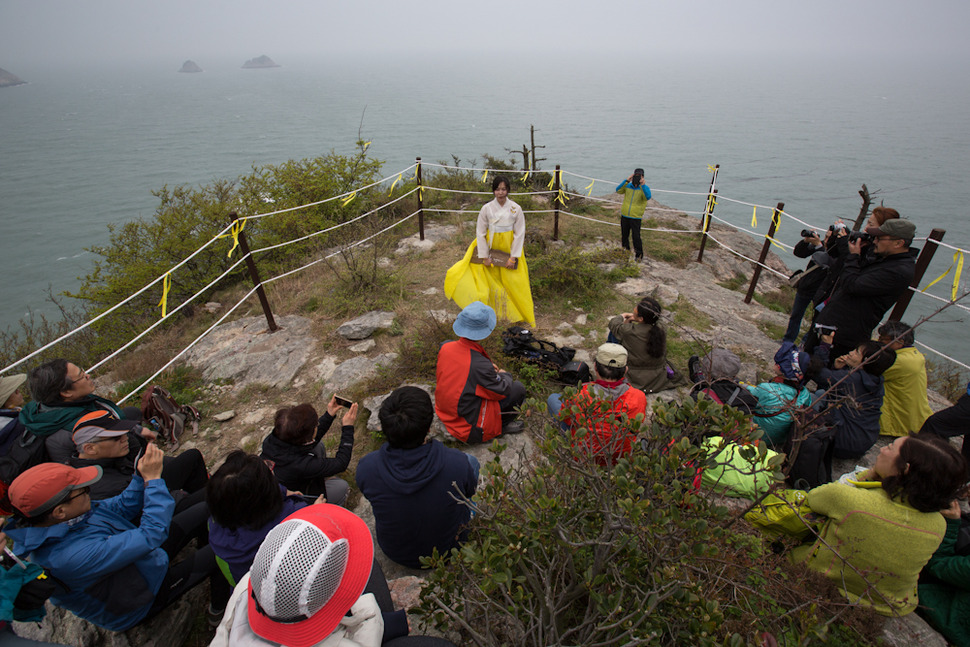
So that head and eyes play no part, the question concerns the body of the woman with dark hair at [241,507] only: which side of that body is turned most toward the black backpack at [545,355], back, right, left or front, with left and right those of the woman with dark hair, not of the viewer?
front

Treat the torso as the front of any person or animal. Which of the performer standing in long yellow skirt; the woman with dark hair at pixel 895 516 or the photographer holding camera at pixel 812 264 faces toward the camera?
the performer standing in long yellow skirt

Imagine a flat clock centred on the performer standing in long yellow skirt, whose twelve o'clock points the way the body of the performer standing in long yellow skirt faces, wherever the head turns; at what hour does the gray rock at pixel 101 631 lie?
The gray rock is roughly at 1 o'clock from the performer standing in long yellow skirt.

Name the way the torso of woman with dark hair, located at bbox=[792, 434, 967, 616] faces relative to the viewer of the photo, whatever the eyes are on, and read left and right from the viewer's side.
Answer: facing away from the viewer and to the left of the viewer

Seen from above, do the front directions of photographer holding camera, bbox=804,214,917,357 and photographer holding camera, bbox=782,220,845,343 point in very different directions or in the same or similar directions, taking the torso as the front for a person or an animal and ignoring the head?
same or similar directions

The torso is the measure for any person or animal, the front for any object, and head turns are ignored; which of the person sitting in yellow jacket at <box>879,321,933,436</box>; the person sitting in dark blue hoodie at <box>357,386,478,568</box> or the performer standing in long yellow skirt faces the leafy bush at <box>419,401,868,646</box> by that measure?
the performer standing in long yellow skirt

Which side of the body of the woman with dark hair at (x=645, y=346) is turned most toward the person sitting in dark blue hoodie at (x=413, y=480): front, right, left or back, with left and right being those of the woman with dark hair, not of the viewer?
left

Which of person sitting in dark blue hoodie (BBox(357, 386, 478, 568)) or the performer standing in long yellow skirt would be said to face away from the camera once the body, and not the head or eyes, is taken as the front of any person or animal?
the person sitting in dark blue hoodie

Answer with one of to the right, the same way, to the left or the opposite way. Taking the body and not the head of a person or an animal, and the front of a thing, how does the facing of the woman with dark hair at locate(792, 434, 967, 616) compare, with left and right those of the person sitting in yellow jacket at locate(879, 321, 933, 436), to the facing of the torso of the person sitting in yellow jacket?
the same way

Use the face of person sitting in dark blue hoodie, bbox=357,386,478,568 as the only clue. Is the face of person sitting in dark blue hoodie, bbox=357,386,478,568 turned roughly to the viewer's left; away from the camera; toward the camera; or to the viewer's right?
away from the camera

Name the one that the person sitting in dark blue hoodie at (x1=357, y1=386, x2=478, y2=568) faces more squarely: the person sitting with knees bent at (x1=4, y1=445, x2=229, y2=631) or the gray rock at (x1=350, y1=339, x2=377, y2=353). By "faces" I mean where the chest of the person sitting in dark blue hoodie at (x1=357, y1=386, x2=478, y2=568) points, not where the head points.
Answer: the gray rock

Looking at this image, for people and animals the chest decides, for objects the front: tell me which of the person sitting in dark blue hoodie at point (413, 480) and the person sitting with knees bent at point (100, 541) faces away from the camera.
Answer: the person sitting in dark blue hoodie at point (413, 480)

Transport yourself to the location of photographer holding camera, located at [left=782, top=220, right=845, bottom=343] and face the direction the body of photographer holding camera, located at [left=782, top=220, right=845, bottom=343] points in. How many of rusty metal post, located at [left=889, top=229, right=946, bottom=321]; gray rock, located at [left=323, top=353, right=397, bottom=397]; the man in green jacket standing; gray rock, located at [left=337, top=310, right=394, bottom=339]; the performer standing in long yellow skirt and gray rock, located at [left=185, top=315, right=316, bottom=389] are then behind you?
1

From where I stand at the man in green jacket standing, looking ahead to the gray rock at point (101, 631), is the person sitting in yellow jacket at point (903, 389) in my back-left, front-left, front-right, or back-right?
front-left

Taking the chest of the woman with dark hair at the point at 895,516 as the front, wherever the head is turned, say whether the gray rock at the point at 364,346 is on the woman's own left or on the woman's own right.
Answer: on the woman's own left

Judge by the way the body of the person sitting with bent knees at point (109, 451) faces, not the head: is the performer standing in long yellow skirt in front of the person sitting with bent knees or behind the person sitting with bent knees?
in front

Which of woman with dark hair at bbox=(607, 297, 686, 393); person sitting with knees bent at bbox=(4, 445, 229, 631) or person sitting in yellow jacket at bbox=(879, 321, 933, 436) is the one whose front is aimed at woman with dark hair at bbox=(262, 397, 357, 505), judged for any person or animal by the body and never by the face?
person sitting with knees bent at bbox=(4, 445, 229, 631)

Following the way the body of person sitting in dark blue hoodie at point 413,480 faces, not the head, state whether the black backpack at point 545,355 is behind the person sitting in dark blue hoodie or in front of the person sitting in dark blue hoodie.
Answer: in front

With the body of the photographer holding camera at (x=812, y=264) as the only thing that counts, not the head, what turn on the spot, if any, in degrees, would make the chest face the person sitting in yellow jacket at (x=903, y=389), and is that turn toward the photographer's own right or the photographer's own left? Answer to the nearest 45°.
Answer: approximately 135° to the photographer's own left

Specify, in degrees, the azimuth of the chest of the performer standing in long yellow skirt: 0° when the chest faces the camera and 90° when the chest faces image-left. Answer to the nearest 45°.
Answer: approximately 0°

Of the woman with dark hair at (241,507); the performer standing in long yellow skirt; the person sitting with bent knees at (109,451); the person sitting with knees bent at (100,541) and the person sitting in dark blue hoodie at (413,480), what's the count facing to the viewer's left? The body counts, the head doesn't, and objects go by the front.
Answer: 0

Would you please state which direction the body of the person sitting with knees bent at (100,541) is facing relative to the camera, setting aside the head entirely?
to the viewer's right
